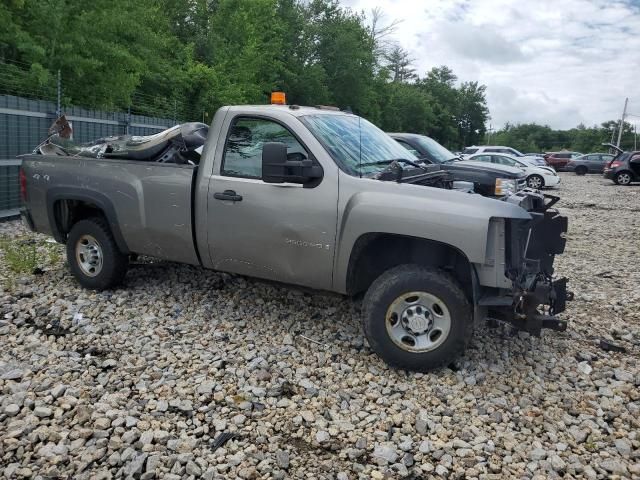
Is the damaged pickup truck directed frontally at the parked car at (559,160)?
no

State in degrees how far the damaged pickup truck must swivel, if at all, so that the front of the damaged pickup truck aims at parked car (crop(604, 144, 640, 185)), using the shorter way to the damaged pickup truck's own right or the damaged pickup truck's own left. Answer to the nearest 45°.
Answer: approximately 90° to the damaged pickup truck's own left

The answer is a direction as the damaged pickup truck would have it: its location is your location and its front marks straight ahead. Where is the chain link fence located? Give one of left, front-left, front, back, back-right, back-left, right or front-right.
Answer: back

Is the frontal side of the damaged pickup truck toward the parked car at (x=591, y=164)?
no

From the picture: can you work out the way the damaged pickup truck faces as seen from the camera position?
facing the viewer and to the right of the viewer
